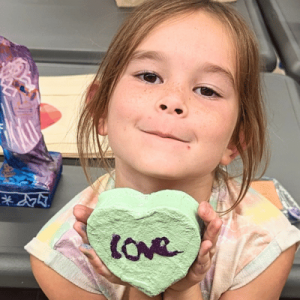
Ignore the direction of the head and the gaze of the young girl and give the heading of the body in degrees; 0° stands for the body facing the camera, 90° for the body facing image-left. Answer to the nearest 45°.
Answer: approximately 0°

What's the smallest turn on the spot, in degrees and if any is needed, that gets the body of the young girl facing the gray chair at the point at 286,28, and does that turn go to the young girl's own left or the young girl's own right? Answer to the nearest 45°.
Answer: approximately 180°
